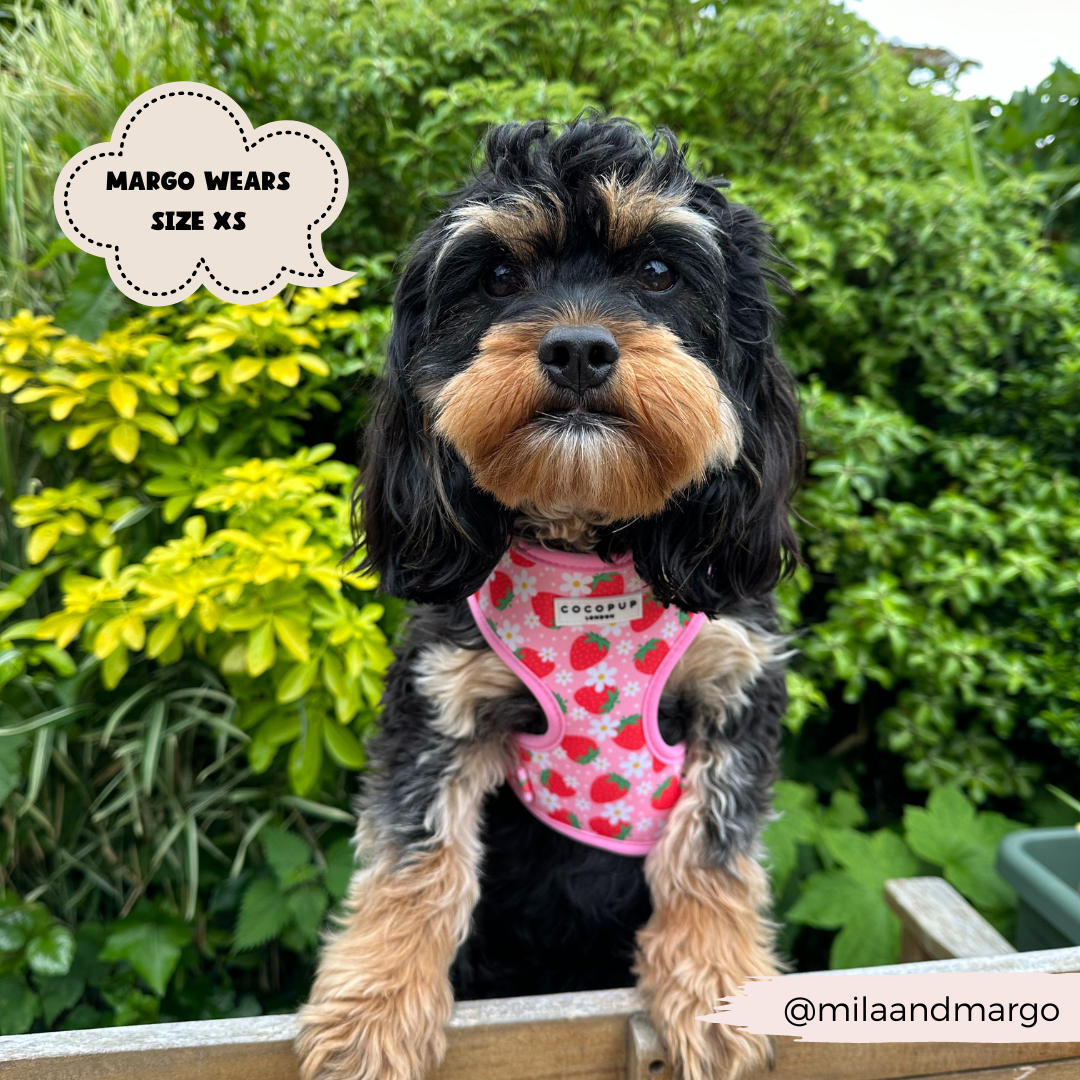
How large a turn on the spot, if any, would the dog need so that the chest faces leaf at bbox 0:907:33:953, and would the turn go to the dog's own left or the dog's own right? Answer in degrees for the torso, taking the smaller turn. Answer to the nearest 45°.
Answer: approximately 90° to the dog's own right

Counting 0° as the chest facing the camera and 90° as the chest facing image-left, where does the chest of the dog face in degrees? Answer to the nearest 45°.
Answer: approximately 0°

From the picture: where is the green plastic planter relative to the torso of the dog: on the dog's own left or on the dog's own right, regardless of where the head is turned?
on the dog's own left
